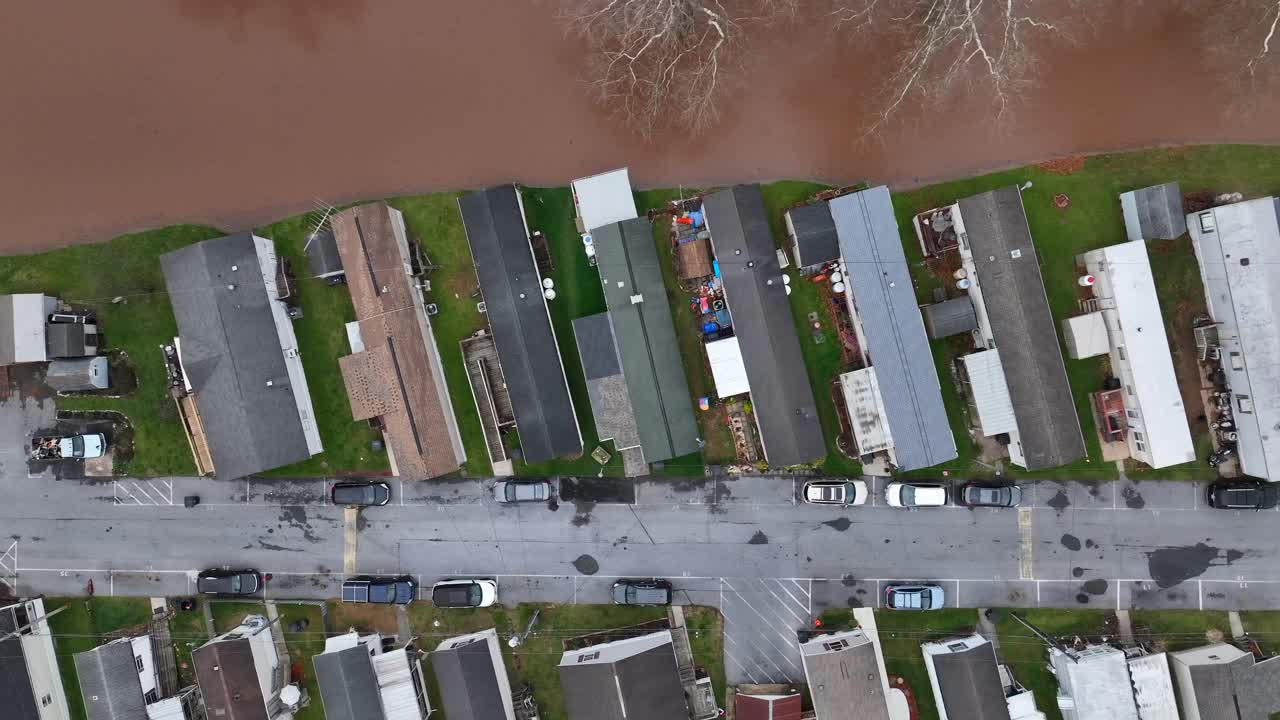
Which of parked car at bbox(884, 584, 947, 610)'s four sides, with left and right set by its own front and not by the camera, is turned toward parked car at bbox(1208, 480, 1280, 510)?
front

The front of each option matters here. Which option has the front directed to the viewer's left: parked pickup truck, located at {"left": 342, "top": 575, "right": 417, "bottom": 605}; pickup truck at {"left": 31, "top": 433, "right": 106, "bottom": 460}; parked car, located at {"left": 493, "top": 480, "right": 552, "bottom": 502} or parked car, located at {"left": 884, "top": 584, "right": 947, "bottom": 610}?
parked car, located at {"left": 493, "top": 480, "right": 552, "bottom": 502}

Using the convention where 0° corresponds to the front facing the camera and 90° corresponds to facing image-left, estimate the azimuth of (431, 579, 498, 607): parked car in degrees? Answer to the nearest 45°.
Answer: approximately 270°

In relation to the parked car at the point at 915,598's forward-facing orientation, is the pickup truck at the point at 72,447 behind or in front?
behind

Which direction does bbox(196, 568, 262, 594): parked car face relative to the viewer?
to the viewer's right

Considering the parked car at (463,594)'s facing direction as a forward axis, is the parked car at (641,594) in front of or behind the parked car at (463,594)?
in front

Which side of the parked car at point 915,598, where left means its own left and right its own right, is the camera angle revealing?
right

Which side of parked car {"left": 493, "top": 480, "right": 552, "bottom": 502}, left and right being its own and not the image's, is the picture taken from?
left
